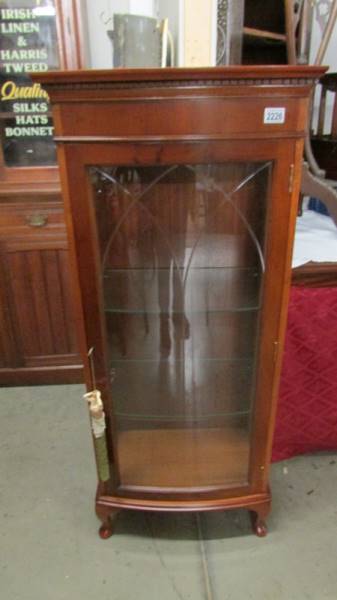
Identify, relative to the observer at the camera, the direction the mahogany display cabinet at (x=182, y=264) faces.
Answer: facing the viewer

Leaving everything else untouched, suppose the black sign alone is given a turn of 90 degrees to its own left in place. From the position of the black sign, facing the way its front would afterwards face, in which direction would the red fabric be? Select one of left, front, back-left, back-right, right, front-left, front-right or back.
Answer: front-right

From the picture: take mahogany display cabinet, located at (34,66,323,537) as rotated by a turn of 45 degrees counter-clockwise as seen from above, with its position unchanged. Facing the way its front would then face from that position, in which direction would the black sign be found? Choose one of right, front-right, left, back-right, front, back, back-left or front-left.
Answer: back

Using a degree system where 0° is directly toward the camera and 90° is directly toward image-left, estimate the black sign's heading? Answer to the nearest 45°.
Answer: approximately 0°
